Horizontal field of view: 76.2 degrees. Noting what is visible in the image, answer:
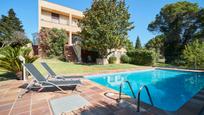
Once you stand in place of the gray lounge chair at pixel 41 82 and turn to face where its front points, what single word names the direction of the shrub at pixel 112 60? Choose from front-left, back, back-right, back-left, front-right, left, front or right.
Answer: front-left

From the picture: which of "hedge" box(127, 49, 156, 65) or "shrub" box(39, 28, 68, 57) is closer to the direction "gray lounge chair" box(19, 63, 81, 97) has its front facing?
the hedge

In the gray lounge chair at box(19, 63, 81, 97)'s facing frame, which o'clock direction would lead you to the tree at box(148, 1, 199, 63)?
The tree is roughly at 11 o'clock from the gray lounge chair.

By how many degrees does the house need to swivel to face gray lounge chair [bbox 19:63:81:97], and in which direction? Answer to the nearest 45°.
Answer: approximately 45° to its right

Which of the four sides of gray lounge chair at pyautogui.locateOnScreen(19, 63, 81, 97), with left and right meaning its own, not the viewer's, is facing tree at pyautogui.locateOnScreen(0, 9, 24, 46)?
left

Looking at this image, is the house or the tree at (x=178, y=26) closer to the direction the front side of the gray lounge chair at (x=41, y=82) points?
the tree

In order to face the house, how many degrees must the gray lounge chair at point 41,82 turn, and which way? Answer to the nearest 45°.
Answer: approximately 90° to its left

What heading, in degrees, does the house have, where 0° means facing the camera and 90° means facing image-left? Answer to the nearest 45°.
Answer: approximately 315°

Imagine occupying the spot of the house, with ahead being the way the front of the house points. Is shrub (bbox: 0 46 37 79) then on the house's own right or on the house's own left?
on the house's own right

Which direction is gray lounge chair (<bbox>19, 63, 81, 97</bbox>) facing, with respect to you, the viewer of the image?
facing to the right of the viewer

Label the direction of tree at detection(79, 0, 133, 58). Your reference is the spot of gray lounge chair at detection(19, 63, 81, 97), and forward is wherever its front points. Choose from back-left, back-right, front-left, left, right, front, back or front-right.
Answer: front-left
